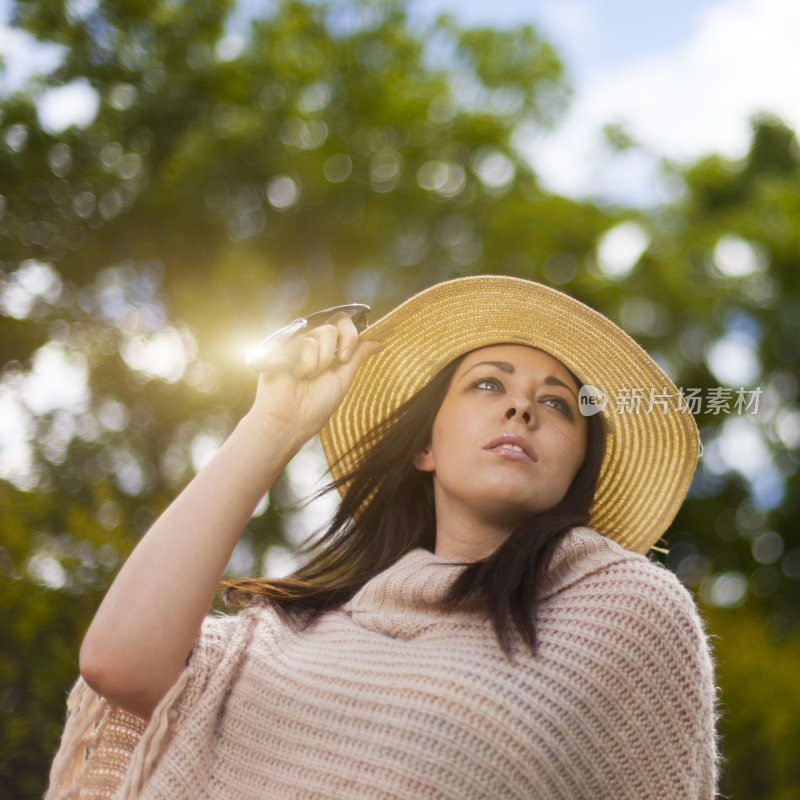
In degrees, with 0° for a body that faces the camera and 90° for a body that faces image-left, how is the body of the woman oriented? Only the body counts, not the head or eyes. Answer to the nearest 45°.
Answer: approximately 0°

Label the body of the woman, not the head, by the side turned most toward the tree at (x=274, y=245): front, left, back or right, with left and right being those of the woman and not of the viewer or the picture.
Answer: back
